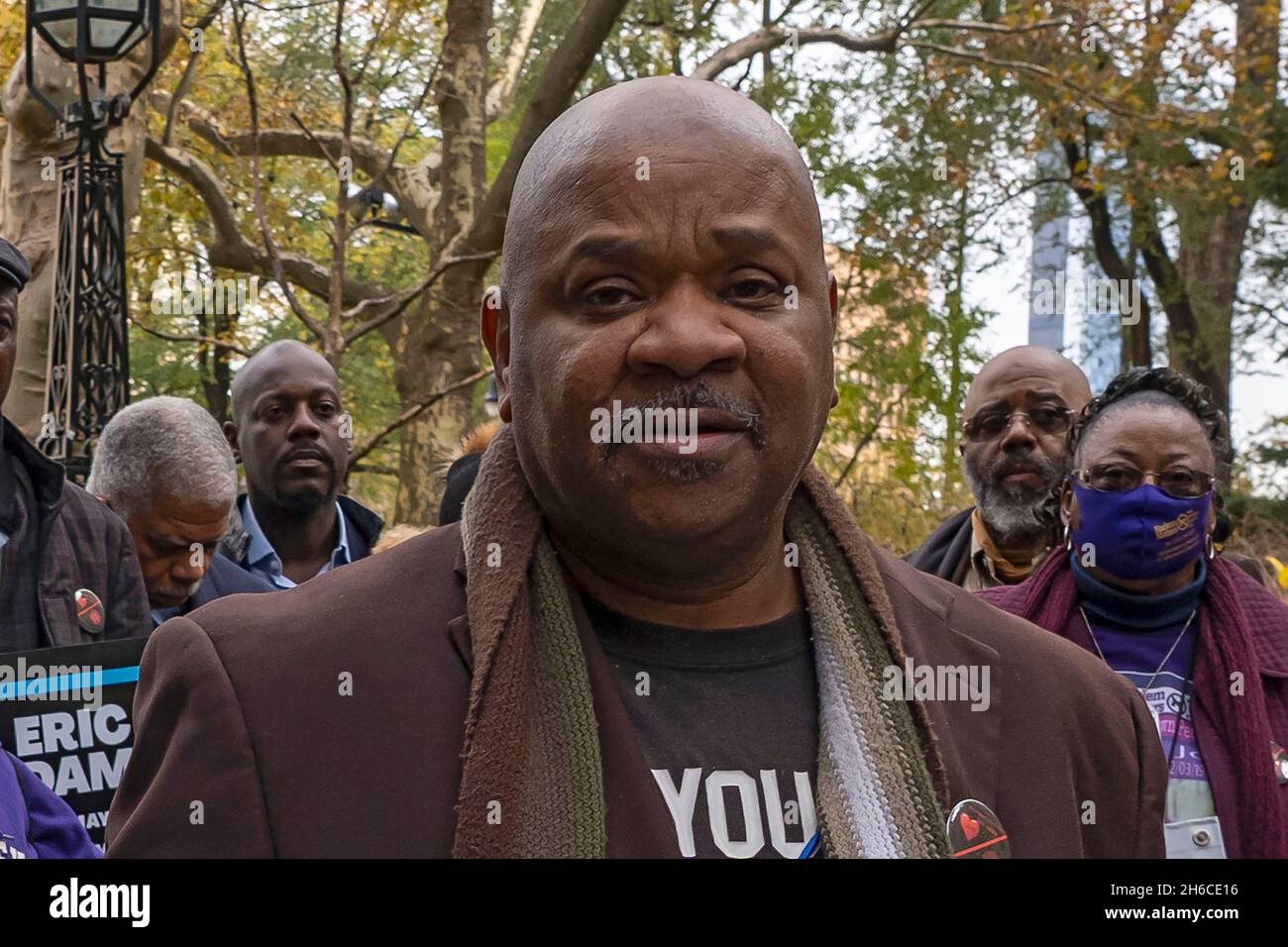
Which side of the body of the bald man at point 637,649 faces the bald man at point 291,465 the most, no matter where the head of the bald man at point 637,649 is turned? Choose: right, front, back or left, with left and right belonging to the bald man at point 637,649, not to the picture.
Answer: back

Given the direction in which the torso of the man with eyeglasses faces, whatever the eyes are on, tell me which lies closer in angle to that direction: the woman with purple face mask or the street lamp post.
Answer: the woman with purple face mask

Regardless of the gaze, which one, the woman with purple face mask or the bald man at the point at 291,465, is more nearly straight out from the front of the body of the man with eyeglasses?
the woman with purple face mask

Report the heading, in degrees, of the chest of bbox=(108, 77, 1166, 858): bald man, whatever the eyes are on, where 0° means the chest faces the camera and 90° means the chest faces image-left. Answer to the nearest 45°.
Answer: approximately 0°

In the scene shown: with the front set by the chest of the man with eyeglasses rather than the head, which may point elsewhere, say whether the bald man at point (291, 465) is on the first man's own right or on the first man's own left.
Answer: on the first man's own right

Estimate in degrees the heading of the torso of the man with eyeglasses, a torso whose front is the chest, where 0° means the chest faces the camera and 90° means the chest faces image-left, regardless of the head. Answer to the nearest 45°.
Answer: approximately 0°

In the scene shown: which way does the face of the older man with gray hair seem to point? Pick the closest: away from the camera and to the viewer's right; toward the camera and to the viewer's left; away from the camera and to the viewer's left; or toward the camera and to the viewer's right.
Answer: toward the camera and to the viewer's right

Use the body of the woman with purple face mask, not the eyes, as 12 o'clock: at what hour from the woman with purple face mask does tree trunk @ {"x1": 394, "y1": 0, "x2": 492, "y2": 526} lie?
The tree trunk is roughly at 5 o'clock from the woman with purple face mask.
